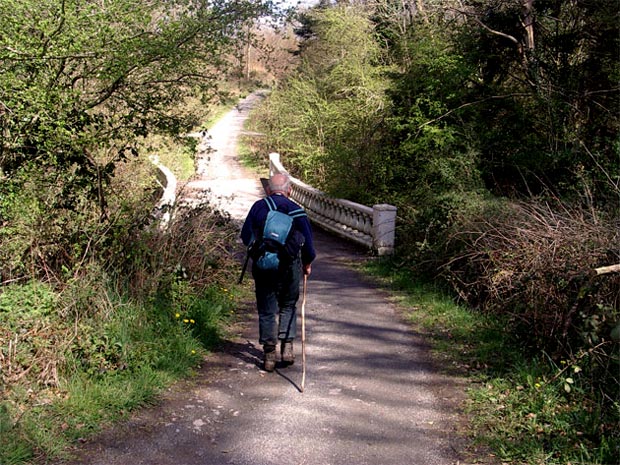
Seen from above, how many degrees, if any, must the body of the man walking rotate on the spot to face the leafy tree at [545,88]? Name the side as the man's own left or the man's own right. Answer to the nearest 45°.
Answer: approximately 45° to the man's own right

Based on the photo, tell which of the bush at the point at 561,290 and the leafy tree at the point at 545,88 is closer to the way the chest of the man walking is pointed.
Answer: the leafy tree

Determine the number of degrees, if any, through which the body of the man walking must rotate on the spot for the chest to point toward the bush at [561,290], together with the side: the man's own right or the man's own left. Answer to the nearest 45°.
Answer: approximately 90° to the man's own right

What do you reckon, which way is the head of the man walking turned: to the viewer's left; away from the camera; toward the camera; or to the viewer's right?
away from the camera

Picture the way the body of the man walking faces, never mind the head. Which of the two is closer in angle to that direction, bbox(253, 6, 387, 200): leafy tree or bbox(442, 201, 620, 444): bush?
the leafy tree

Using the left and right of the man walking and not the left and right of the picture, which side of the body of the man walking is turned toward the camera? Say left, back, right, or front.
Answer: back

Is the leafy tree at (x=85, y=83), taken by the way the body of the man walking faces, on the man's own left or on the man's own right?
on the man's own left
